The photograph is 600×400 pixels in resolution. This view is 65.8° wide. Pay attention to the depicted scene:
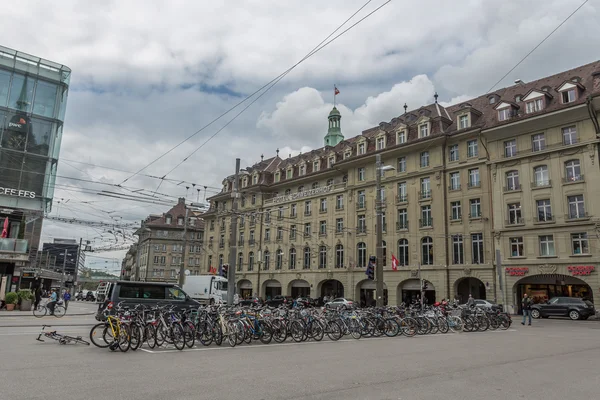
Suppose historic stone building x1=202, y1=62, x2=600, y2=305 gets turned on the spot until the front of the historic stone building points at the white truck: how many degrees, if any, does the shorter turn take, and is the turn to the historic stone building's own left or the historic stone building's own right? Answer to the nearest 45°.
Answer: approximately 45° to the historic stone building's own right

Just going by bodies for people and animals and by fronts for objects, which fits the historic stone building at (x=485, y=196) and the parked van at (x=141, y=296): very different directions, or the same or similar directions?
very different directions

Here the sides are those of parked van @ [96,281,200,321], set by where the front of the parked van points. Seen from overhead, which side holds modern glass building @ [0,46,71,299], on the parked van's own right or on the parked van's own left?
on the parked van's own left

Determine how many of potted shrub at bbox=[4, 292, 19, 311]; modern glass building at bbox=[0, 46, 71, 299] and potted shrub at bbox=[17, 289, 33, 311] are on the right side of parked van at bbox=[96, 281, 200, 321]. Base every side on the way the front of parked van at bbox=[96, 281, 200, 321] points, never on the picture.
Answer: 0

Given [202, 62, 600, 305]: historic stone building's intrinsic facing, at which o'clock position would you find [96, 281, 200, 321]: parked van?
The parked van is roughly at 12 o'clock from the historic stone building.

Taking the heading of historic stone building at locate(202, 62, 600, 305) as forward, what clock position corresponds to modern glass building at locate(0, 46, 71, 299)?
The modern glass building is roughly at 1 o'clock from the historic stone building.

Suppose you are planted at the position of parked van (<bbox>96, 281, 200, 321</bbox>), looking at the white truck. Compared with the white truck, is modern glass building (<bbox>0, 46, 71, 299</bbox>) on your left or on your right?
left

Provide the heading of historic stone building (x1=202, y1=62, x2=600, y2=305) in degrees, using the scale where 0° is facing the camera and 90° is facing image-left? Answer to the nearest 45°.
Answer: approximately 45°

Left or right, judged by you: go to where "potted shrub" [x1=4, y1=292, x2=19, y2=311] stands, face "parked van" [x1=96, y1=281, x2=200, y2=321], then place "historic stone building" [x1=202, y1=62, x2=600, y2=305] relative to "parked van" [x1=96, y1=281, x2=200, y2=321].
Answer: left
